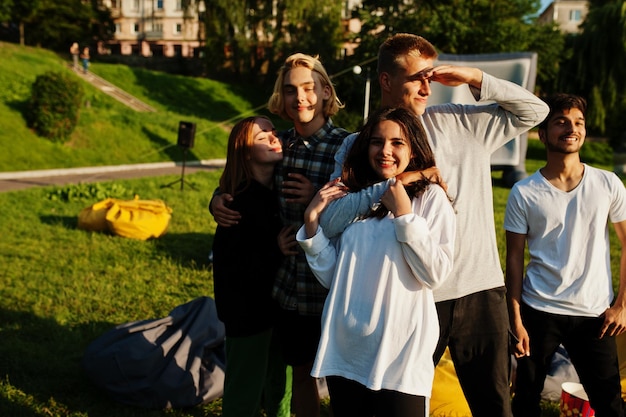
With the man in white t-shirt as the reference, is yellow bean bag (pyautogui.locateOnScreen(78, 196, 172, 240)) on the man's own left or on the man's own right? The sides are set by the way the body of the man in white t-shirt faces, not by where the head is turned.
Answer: on the man's own right

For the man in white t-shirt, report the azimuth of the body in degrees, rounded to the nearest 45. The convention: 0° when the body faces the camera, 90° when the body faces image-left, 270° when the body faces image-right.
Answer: approximately 0°

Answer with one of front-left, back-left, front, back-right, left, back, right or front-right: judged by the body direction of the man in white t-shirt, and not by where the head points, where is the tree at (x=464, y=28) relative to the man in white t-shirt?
back

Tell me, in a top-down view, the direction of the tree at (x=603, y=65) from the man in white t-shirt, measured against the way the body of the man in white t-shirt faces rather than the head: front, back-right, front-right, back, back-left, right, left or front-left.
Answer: back

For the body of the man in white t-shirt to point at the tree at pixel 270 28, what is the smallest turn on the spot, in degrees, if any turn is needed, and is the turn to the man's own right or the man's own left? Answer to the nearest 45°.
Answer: approximately 135° to the man's own right

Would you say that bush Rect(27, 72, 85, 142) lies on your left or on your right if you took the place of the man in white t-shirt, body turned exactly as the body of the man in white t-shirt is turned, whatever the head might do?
on your right
